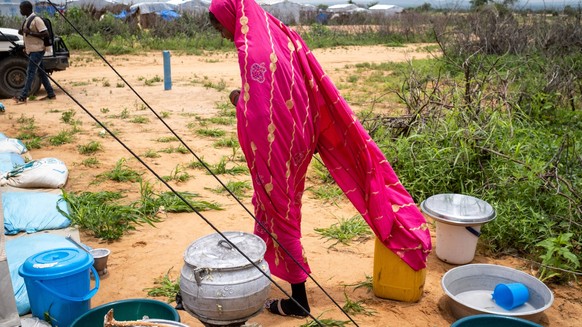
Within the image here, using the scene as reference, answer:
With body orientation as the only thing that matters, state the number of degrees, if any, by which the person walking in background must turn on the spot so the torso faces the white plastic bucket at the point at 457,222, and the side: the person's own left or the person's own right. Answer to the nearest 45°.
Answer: approximately 90° to the person's own left

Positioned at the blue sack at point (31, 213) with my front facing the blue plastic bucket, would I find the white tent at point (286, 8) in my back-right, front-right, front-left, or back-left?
back-left

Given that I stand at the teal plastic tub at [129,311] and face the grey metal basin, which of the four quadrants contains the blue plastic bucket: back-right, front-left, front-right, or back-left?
back-left

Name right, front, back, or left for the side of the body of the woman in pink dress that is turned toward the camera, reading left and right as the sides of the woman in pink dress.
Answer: left

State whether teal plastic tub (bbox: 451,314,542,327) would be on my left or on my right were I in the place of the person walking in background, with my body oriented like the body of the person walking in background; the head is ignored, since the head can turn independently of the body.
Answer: on my left
